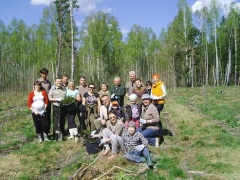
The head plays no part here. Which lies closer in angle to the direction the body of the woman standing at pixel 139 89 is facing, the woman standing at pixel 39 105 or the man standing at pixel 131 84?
the woman standing

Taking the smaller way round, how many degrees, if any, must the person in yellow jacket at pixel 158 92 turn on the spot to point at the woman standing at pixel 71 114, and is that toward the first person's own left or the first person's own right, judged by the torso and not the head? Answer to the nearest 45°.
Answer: approximately 45° to the first person's own right

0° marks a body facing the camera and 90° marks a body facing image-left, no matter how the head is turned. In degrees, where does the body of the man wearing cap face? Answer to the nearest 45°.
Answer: approximately 45°

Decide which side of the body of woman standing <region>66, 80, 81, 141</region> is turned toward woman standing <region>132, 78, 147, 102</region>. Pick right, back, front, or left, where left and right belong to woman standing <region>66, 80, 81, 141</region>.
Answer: left

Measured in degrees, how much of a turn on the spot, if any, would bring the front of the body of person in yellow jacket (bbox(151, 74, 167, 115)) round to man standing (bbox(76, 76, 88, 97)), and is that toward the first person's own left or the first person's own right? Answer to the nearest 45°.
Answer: approximately 45° to the first person's own right

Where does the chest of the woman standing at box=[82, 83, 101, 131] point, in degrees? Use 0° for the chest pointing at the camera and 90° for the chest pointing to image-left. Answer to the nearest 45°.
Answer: approximately 0°
